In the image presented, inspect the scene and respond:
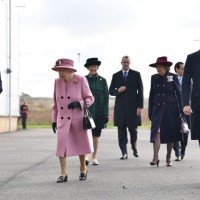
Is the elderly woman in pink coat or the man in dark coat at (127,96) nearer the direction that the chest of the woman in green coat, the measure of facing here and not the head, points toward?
the elderly woman in pink coat

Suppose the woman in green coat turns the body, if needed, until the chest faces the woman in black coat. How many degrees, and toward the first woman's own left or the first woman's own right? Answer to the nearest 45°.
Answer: approximately 90° to the first woman's own left

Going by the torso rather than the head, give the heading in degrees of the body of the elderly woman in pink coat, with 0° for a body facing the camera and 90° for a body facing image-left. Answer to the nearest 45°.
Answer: approximately 45°

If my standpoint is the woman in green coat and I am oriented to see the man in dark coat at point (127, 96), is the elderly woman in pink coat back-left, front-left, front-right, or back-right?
back-right

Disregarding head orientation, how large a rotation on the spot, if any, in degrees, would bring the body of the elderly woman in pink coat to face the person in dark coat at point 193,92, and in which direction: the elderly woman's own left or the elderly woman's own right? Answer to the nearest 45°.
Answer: approximately 90° to the elderly woman's own left

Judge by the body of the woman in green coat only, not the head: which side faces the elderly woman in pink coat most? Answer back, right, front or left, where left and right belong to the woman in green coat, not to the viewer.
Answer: front

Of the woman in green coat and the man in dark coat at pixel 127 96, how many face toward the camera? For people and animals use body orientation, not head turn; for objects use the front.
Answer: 2

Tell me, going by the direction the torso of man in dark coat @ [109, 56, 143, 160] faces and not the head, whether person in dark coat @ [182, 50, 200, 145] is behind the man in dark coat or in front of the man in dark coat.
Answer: in front

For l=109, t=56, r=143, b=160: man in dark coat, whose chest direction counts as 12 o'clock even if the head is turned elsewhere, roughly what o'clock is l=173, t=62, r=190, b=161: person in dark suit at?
The person in dark suit is roughly at 9 o'clock from the man in dark coat.

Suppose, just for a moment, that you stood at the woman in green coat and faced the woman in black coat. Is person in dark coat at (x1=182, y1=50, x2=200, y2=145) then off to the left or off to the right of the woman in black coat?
right

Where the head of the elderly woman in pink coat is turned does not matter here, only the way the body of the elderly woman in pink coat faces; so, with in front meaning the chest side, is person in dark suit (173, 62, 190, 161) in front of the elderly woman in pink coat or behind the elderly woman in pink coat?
behind

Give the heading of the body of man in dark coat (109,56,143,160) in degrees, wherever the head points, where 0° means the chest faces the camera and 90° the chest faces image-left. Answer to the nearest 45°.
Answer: approximately 0°
